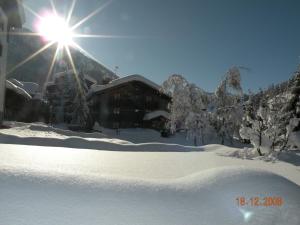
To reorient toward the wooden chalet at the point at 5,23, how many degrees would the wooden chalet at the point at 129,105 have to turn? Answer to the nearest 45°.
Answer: approximately 45° to its right

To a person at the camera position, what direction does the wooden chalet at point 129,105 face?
facing the viewer

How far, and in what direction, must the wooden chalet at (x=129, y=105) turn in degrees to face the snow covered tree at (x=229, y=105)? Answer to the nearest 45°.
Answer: approximately 45° to its left

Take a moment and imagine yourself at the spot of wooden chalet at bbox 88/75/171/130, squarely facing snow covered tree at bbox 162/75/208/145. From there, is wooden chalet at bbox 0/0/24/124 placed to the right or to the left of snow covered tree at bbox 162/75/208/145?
right

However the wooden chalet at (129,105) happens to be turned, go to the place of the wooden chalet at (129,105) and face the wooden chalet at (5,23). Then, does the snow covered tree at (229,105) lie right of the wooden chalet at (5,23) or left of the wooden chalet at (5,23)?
left
